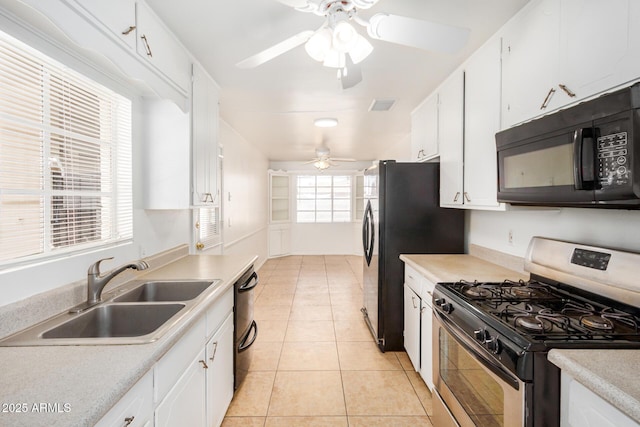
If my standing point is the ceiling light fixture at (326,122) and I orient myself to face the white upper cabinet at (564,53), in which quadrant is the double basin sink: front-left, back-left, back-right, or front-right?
front-right

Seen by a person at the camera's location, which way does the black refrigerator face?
facing to the left of the viewer

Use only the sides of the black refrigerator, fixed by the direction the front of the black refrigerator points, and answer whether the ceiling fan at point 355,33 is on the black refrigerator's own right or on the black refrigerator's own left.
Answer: on the black refrigerator's own left

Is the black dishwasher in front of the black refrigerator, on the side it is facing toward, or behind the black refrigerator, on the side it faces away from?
in front

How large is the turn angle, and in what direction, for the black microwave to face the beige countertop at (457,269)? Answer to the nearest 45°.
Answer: approximately 90° to its right

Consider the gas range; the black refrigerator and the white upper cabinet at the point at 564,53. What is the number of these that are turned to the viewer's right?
0

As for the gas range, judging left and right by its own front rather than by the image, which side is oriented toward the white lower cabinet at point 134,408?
front

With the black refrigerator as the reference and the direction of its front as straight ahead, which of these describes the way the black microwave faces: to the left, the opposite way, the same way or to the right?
the same way

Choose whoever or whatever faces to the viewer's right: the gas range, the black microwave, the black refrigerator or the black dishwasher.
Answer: the black dishwasher

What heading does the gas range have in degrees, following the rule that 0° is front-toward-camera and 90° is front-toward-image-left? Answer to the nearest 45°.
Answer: approximately 45°

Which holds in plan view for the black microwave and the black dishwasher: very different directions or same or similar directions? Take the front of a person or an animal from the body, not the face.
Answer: very different directions

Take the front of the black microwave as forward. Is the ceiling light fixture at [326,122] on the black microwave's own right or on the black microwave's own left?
on the black microwave's own right

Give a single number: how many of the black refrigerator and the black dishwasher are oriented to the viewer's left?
1

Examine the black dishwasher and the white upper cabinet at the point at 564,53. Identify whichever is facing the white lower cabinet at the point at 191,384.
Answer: the white upper cabinet

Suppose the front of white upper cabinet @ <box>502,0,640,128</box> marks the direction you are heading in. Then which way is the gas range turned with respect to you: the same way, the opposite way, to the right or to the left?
the same way

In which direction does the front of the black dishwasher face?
to the viewer's right
